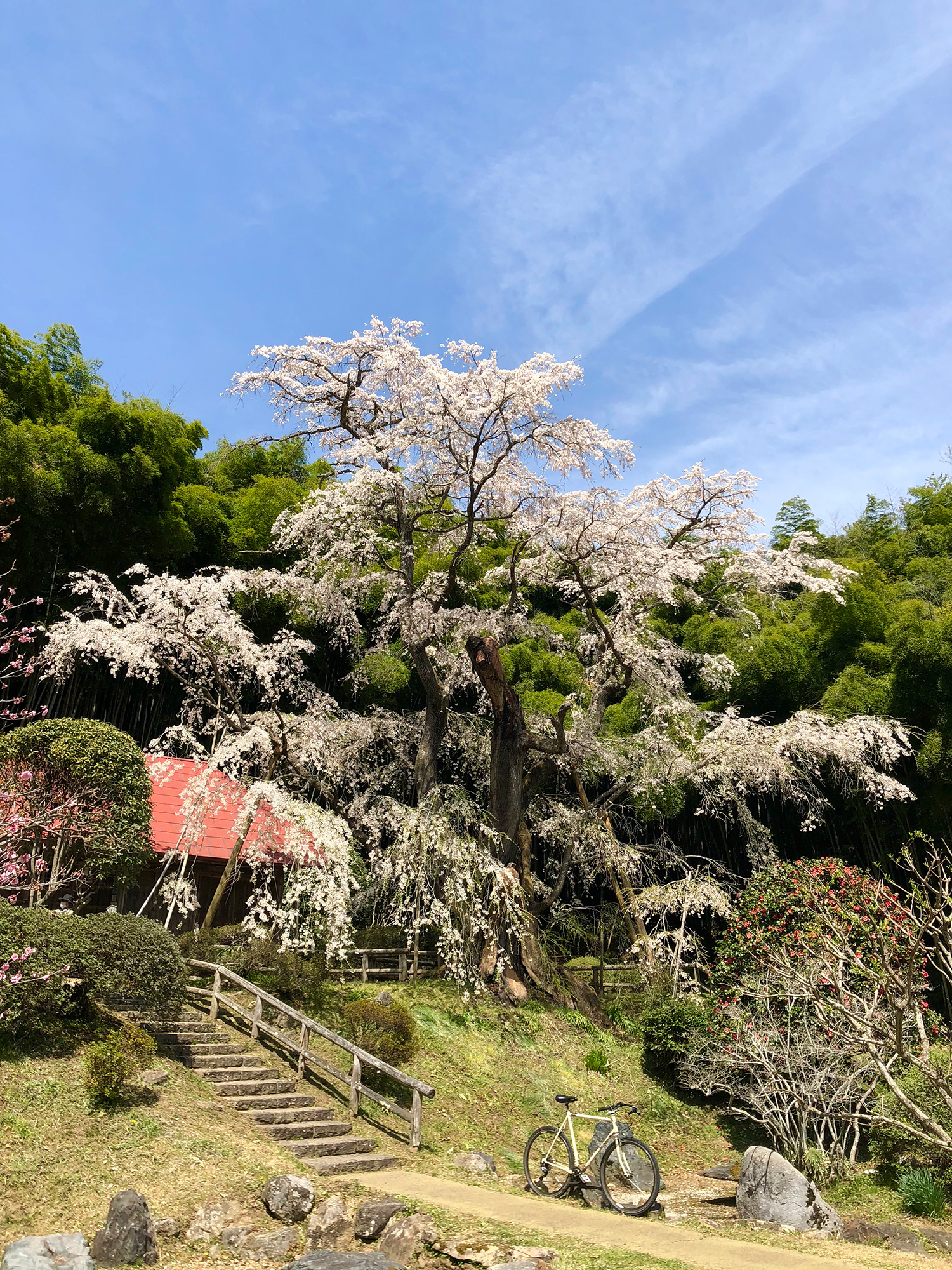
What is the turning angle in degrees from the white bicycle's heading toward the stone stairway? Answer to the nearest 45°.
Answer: approximately 135° to its right

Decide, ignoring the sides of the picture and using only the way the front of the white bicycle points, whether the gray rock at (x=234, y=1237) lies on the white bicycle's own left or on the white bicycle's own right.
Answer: on the white bicycle's own right

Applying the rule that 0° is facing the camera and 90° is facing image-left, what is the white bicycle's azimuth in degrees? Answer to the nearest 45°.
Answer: approximately 315°

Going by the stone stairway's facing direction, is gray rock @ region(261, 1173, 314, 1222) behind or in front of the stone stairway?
in front

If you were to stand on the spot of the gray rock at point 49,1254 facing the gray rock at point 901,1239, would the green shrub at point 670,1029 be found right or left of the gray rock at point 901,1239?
left

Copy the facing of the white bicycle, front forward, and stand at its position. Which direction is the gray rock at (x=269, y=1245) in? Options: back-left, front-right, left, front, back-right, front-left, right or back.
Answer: right

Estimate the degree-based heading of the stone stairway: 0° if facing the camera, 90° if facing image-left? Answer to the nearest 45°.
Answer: approximately 315°

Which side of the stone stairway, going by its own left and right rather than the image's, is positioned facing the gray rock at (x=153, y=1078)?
right

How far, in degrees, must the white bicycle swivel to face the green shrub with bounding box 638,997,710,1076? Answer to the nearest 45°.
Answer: approximately 135° to its left

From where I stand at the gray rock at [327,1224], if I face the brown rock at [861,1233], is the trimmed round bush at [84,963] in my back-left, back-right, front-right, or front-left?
back-left

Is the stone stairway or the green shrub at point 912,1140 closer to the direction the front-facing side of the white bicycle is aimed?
the green shrub
